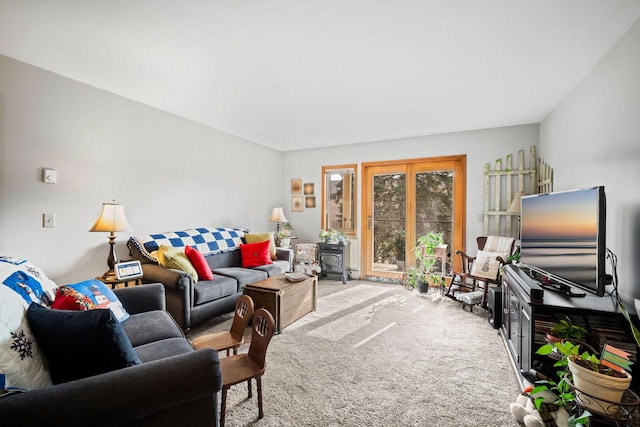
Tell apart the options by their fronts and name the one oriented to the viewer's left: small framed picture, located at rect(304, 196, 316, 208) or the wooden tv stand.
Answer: the wooden tv stand

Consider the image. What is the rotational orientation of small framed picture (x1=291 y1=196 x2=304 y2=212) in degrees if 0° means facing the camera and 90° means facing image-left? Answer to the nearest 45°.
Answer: approximately 0°

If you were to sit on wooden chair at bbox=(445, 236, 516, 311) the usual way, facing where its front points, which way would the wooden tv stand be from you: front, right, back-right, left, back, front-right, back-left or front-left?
front-left

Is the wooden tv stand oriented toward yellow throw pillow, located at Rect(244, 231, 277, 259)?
yes

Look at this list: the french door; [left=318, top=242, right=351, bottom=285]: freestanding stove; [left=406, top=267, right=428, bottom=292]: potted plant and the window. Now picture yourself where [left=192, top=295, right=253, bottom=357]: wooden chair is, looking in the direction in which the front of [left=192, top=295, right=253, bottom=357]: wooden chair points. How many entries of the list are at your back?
4

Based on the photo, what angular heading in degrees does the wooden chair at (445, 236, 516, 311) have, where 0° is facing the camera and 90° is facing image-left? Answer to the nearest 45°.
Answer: approximately 45°

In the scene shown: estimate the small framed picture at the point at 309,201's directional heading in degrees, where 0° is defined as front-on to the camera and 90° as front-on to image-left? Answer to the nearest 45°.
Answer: approximately 0°

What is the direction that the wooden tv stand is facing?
to the viewer's left

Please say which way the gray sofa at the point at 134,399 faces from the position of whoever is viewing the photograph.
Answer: facing to the right of the viewer

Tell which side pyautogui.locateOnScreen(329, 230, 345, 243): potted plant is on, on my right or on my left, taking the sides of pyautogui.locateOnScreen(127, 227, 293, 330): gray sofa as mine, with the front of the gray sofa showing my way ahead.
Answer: on my left

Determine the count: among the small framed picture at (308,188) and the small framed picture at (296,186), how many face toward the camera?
2

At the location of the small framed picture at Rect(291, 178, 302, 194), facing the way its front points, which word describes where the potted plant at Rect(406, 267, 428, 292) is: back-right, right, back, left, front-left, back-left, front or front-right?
front-left

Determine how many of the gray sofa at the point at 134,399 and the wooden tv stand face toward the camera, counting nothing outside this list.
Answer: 0

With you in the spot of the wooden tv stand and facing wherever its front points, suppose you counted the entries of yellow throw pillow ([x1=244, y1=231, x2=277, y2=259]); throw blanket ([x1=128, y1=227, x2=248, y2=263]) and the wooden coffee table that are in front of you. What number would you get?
3
